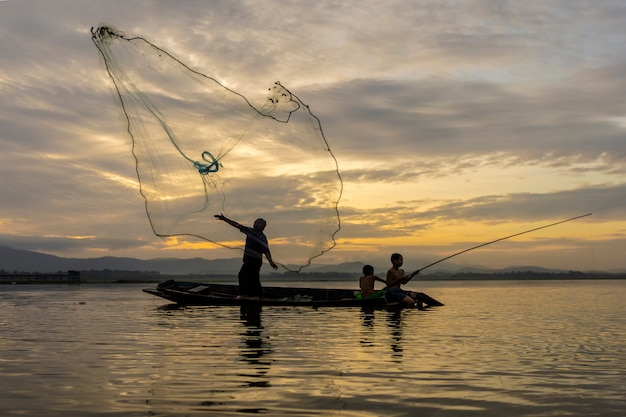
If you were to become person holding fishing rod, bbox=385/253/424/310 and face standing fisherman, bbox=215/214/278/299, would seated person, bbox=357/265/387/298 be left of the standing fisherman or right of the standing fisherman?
right

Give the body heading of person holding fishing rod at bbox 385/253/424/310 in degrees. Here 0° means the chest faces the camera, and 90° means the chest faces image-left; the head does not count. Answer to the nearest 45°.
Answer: approximately 270°

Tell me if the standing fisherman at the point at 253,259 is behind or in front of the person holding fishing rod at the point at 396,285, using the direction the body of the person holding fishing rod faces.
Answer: behind

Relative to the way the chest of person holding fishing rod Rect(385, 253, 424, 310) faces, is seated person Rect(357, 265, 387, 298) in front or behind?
behind
